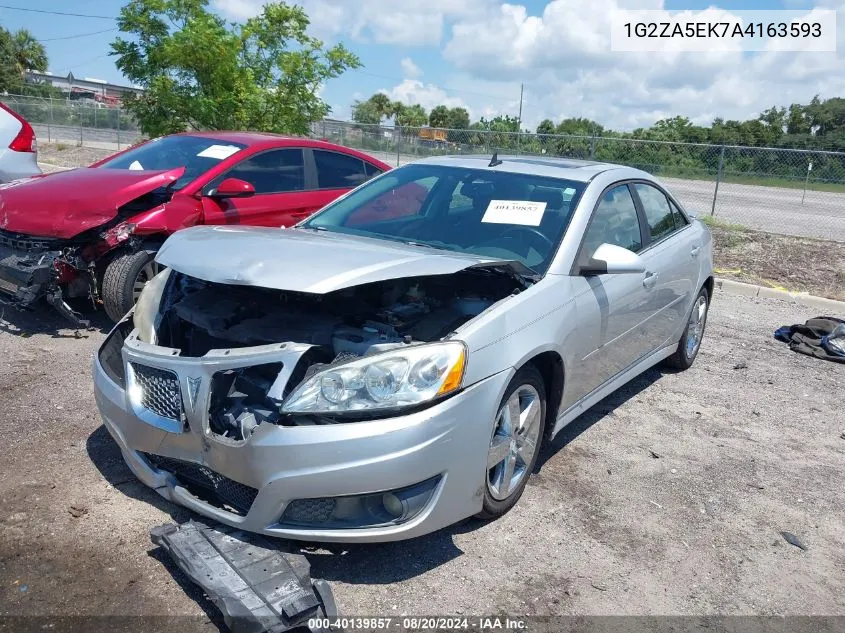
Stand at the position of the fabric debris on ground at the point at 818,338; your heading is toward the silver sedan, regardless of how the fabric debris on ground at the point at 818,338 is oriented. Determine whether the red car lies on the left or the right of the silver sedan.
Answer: right

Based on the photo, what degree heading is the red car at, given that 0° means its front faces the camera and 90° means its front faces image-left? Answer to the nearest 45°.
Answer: approximately 45°

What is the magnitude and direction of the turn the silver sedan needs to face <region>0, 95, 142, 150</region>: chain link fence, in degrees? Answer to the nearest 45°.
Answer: approximately 90° to its right

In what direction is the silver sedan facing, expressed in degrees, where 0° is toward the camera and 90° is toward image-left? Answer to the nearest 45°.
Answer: approximately 45°

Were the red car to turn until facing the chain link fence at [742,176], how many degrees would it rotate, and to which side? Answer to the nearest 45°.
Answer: approximately 180°

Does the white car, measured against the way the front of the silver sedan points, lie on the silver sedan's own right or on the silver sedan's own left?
on the silver sedan's own right

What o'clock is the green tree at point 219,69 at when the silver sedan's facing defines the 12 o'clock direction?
The green tree is roughly at 4 o'clock from the silver sedan.

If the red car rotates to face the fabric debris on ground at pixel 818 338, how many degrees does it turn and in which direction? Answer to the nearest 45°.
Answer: approximately 135° to its left

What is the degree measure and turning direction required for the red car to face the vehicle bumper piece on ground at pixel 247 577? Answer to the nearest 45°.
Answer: approximately 45° to its left

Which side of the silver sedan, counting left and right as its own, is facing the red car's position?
right
